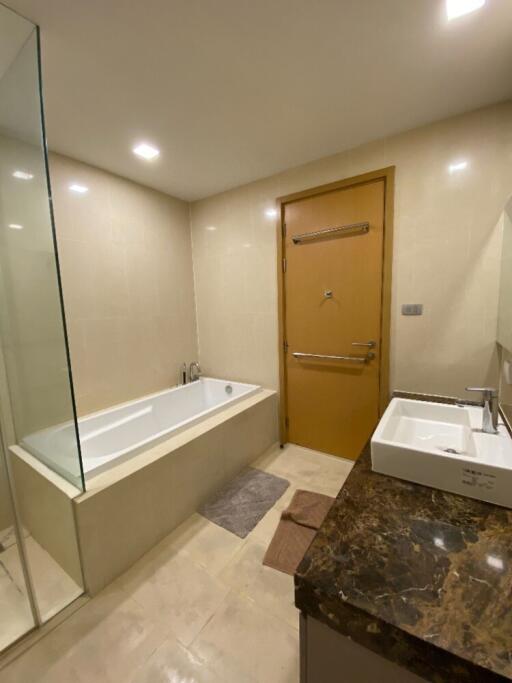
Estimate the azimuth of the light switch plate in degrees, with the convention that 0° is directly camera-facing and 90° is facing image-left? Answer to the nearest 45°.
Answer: approximately 0°

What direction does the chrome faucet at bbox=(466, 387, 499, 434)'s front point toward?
to the viewer's left

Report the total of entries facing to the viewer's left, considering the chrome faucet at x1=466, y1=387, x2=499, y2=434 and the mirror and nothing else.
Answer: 2

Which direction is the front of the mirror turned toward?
to the viewer's left

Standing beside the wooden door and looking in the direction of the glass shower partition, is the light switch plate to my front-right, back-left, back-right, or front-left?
back-left

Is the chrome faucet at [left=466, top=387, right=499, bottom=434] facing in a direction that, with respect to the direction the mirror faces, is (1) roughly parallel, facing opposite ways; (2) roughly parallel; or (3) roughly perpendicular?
roughly parallel

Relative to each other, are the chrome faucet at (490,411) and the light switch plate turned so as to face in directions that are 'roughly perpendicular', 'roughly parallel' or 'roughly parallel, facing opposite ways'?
roughly perpendicular

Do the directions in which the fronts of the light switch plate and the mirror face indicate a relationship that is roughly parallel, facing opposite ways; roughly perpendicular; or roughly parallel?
roughly perpendicular

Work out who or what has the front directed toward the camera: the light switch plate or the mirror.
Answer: the light switch plate

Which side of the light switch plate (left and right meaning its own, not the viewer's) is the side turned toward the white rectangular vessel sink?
front

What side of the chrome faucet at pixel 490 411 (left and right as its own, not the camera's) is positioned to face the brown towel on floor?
front

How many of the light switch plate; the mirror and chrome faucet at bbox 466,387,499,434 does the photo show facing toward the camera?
1

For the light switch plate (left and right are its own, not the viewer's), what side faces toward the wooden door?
right

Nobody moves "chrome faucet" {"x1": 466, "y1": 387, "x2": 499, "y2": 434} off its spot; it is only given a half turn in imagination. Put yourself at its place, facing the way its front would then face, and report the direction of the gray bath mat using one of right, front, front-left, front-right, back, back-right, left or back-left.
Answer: back
